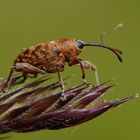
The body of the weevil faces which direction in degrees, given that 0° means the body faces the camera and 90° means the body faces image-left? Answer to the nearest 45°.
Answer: approximately 270°
